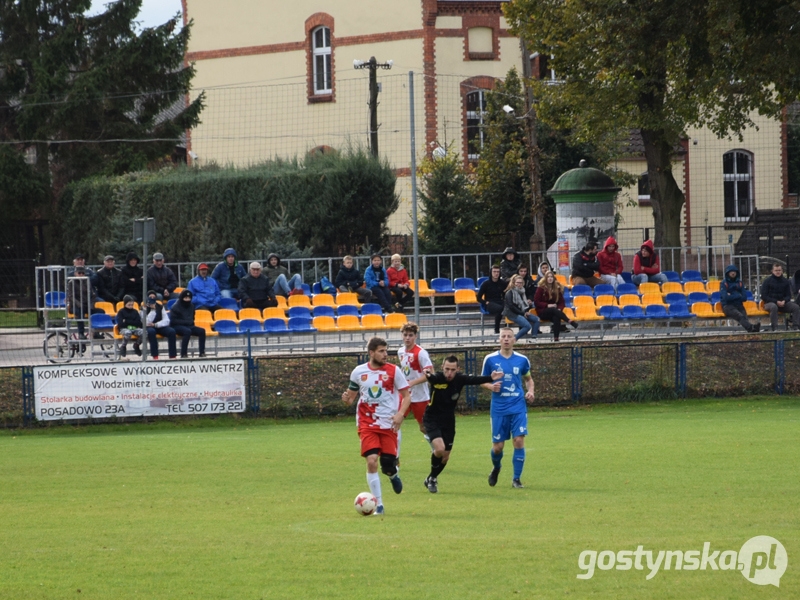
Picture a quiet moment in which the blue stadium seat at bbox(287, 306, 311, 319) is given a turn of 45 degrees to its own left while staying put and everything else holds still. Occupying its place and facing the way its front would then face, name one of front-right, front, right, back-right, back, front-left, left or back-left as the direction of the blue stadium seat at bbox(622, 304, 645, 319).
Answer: front-left

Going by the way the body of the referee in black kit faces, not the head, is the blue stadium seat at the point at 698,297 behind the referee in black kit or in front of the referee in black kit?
behind

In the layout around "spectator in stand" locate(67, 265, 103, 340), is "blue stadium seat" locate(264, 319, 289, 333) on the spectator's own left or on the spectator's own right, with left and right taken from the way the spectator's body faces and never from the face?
on the spectator's own left

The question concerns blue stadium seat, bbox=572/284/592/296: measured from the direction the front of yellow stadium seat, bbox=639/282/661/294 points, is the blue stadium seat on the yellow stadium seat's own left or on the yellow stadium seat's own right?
on the yellow stadium seat's own right

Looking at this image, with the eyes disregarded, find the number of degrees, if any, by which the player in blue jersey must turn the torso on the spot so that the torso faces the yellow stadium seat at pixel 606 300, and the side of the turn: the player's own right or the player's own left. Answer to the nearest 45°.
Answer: approximately 180°

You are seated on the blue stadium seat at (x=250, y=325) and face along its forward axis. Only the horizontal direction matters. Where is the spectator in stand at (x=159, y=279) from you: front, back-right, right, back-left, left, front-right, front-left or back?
right

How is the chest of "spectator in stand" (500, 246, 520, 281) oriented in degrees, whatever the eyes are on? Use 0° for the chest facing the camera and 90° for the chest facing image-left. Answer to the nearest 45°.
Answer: approximately 0°

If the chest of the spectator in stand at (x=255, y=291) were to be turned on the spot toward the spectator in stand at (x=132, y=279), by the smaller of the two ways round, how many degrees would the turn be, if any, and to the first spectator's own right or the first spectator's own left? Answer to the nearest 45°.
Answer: approximately 90° to the first spectator's own right

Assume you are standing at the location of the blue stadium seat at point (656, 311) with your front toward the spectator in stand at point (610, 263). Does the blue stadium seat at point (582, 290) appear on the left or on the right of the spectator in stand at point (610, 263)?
left

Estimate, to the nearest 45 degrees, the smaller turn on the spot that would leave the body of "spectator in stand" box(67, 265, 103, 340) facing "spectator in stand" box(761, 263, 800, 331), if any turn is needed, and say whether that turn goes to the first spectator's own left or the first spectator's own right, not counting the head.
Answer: approximately 90° to the first spectator's own left

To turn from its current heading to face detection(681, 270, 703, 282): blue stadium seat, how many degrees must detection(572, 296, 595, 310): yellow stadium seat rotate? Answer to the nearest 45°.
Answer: approximately 135° to its left
